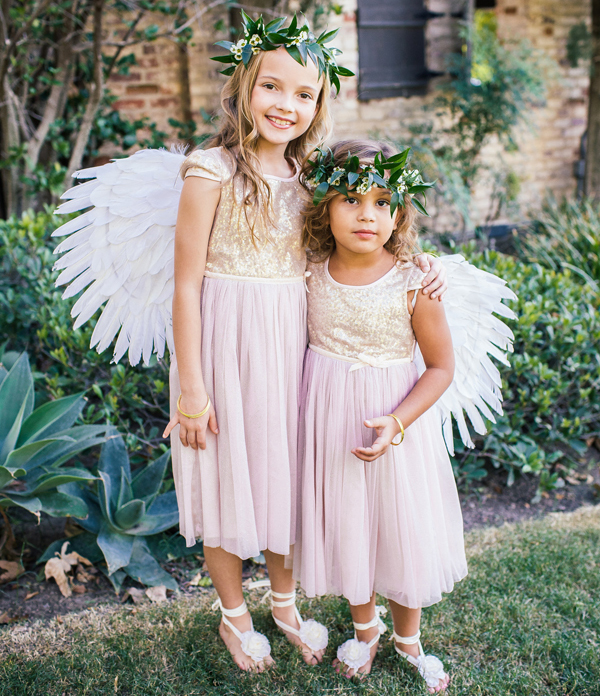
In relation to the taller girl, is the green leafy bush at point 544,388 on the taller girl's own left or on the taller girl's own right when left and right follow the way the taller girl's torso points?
on the taller girl's own left

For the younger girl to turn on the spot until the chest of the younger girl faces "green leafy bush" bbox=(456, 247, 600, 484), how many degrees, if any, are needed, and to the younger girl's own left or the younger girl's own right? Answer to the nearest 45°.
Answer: approximately 135° to the younger girl's own left

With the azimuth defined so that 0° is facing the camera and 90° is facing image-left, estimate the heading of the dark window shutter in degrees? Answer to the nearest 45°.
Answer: approximately 0°

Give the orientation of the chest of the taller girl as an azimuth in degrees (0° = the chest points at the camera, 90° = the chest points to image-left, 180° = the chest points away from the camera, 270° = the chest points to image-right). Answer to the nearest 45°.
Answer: approximately 315°

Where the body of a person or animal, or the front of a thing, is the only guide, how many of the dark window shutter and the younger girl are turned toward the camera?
2

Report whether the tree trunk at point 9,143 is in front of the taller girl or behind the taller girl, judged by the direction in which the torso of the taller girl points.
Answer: behind

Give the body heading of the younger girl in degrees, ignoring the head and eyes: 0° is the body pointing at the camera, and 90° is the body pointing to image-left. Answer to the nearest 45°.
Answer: approximately 0°

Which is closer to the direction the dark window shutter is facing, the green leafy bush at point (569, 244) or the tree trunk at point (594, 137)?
the green leafy bush
